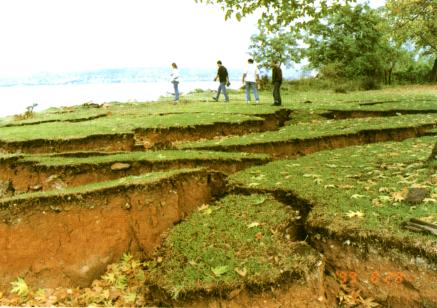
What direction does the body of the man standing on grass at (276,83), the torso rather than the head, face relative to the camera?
to the viewer's left

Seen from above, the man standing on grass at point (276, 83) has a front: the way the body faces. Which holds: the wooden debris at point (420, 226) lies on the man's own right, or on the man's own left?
on the man's own left

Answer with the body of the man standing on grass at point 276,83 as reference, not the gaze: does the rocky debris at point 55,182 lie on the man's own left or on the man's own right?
on the man's own left

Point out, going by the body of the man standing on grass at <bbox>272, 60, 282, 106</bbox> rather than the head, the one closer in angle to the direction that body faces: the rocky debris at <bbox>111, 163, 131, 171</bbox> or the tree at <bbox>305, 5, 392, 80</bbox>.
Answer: the rocky debris

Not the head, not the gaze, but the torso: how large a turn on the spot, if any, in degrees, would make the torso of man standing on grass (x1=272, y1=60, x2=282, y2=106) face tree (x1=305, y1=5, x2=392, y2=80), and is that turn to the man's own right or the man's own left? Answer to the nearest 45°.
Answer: approximately 90° to the man's own right

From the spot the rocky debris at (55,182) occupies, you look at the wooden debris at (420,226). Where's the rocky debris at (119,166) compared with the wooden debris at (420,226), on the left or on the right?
left

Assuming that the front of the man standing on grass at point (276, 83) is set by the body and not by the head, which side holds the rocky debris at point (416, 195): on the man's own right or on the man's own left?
on the man's own left

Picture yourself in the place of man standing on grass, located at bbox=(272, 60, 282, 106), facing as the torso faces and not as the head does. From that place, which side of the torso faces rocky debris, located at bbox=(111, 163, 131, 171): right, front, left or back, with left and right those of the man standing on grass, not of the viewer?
left
